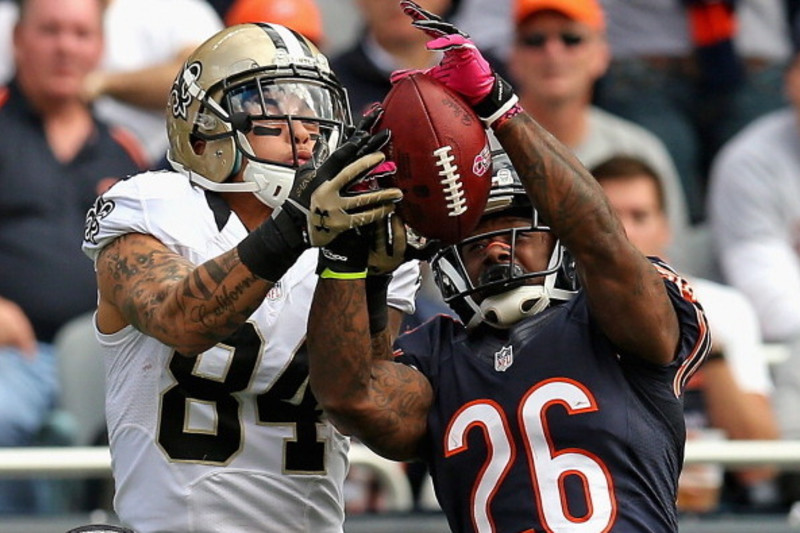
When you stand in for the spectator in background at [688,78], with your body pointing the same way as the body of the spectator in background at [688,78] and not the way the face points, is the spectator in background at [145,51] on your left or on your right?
on your right

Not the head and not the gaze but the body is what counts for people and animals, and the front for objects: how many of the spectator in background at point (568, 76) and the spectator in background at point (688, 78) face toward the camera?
2

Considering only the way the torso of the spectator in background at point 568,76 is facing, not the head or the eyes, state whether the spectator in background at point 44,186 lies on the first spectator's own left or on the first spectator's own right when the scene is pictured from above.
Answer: on the first spectator's own right

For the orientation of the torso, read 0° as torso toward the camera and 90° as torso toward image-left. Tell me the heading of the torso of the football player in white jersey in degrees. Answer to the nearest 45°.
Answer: approximately 315°

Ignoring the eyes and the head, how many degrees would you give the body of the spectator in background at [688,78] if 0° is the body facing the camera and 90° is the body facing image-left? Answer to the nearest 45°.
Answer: approximately 0°

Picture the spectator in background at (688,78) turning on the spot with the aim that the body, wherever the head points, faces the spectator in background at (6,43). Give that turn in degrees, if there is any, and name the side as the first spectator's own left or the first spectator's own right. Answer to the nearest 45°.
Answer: approximately 90° to the first spectator's own right
